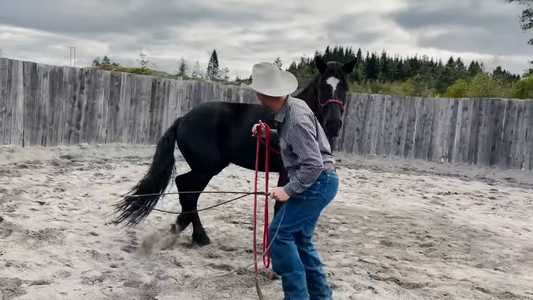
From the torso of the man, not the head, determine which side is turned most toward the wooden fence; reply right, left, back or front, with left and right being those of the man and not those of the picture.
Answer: right

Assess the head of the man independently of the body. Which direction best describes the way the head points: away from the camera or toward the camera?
away from the camera

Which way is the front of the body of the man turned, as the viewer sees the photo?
to the viewer's left

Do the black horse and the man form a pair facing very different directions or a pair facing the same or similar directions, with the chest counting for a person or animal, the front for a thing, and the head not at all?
very different directions

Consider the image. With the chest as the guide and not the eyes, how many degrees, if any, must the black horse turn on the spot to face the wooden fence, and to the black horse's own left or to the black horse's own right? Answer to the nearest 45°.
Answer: approximately 90° to the black horse's own left

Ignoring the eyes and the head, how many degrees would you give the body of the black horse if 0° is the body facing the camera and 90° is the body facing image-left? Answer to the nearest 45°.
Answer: approximately 270°

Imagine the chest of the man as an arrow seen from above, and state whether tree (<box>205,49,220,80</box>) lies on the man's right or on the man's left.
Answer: on the man's right

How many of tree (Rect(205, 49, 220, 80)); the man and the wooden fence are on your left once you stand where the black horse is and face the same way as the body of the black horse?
2

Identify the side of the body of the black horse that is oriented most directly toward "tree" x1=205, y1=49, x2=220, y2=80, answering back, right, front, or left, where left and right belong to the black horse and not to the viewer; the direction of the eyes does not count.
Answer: left

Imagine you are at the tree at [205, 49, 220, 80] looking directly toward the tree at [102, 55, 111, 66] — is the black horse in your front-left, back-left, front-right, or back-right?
back-left
